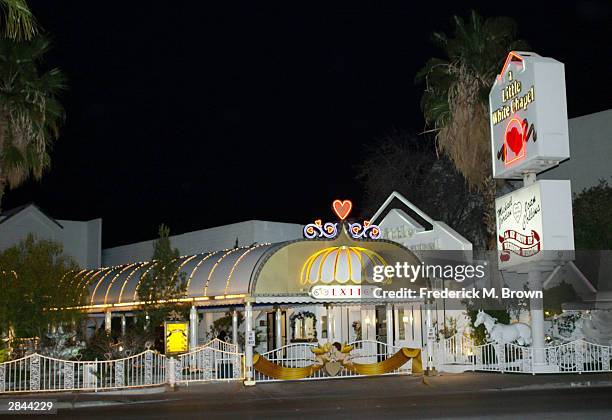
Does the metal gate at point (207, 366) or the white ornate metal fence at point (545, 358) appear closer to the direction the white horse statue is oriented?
the metal gate

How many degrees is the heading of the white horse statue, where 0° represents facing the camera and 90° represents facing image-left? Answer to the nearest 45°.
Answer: approximately 90°

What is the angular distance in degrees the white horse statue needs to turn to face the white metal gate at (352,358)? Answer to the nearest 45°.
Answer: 0° — it already faces it

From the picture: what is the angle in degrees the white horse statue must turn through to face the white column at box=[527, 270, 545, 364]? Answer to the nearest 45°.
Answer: approximately 135° to its left

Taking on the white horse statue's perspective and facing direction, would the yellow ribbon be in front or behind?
in front

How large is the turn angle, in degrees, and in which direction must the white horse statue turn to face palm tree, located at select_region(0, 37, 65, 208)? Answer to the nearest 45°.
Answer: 0° — it already faces it

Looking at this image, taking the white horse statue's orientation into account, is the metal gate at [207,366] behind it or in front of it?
in front
